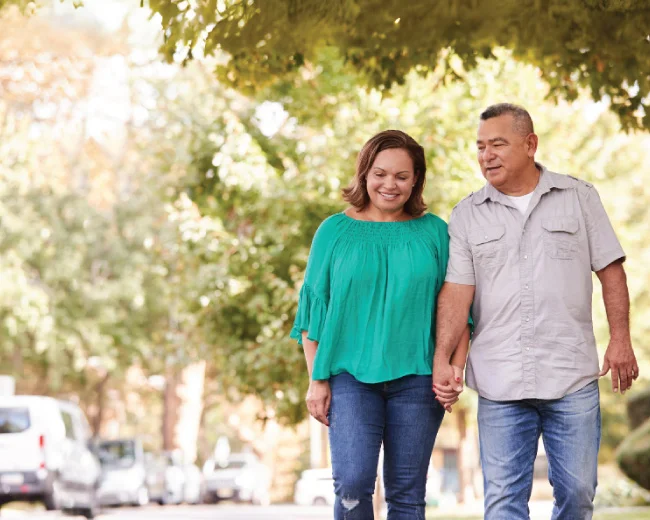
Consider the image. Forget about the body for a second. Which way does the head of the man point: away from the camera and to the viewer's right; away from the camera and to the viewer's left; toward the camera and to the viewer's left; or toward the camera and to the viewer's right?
toward the camera and to the viewer's left

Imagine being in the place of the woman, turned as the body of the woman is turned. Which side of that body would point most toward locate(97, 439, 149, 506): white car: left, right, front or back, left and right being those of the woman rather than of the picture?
back

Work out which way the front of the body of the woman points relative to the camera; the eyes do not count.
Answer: toward the camera

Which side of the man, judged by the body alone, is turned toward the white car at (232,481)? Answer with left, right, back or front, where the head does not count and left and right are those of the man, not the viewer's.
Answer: back

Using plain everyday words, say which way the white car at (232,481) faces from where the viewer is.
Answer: facing the viewer and to the left of the viewer

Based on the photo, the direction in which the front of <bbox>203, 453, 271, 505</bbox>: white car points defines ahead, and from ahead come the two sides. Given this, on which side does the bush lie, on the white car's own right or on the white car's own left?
on the white car's own left

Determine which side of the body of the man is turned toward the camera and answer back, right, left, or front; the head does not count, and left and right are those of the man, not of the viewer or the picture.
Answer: front

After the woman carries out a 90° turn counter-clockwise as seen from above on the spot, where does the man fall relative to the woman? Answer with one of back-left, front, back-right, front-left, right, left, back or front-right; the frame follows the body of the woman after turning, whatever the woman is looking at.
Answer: front

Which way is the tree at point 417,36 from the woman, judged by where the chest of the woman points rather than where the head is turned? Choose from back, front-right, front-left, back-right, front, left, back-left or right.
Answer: back
